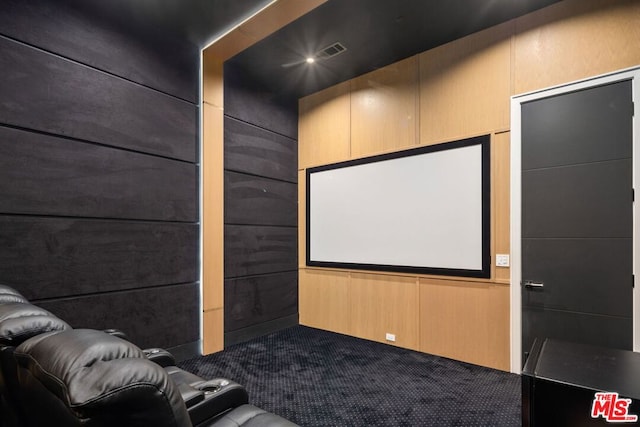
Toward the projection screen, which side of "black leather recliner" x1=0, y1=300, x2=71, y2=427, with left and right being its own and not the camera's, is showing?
front

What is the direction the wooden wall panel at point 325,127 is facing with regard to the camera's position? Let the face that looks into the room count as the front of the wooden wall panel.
facing the viewer and to the left of the viewer

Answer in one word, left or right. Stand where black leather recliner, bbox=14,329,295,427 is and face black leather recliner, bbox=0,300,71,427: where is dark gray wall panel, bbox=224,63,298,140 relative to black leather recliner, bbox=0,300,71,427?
right

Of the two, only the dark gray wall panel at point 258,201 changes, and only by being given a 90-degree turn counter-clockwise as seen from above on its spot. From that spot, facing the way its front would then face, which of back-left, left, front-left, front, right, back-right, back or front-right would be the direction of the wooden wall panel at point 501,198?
right

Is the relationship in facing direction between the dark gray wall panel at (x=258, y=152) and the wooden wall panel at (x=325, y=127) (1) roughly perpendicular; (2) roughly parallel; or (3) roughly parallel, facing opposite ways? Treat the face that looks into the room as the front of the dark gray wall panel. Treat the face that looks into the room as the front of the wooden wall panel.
roughly perpendicular

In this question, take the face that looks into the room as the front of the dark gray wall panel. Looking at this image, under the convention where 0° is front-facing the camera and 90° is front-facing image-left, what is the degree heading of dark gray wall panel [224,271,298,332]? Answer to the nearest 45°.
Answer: approximately 315°

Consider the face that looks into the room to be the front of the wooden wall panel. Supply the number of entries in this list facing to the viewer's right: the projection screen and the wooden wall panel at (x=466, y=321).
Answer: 0

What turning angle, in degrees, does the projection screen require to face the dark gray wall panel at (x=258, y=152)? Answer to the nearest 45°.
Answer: approximately 45° to its right

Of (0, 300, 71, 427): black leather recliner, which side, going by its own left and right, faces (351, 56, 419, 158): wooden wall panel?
front

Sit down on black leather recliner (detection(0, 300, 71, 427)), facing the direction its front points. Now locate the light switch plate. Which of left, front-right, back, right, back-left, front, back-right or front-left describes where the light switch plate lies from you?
front

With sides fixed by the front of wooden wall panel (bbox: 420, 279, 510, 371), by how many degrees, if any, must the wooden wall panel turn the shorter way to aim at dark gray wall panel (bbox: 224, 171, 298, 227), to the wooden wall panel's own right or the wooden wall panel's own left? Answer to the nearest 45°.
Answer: approximately 45° to the wooden wall panel's own right

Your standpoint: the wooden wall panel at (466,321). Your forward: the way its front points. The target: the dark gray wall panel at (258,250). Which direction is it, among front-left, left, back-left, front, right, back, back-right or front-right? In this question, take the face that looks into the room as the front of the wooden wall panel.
front-right

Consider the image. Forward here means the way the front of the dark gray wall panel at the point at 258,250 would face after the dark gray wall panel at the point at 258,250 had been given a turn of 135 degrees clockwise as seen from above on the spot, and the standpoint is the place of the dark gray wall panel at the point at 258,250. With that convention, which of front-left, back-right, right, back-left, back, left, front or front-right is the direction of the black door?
back-left
